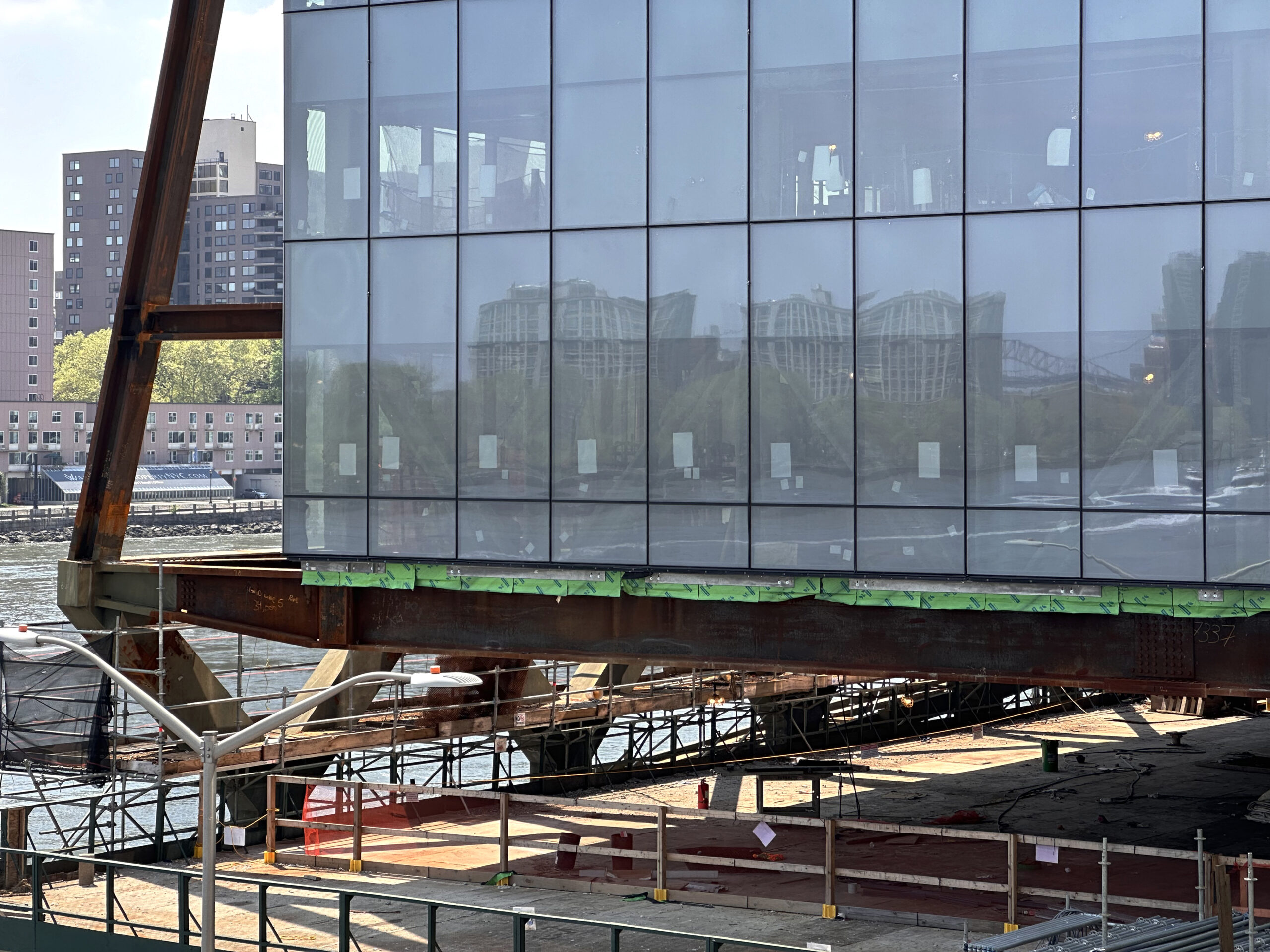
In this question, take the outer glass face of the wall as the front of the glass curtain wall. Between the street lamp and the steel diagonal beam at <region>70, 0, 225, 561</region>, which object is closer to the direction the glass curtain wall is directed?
the street lamp

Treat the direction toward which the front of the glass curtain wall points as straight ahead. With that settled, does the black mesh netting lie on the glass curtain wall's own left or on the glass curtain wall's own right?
on the glass curtain wall's own right

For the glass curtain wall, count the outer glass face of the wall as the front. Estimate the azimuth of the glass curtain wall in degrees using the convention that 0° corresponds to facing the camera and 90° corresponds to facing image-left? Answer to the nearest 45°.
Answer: approximately 0°

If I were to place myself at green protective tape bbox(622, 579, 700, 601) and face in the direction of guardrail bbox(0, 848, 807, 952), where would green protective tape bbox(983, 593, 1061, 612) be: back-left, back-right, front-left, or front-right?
back-left
